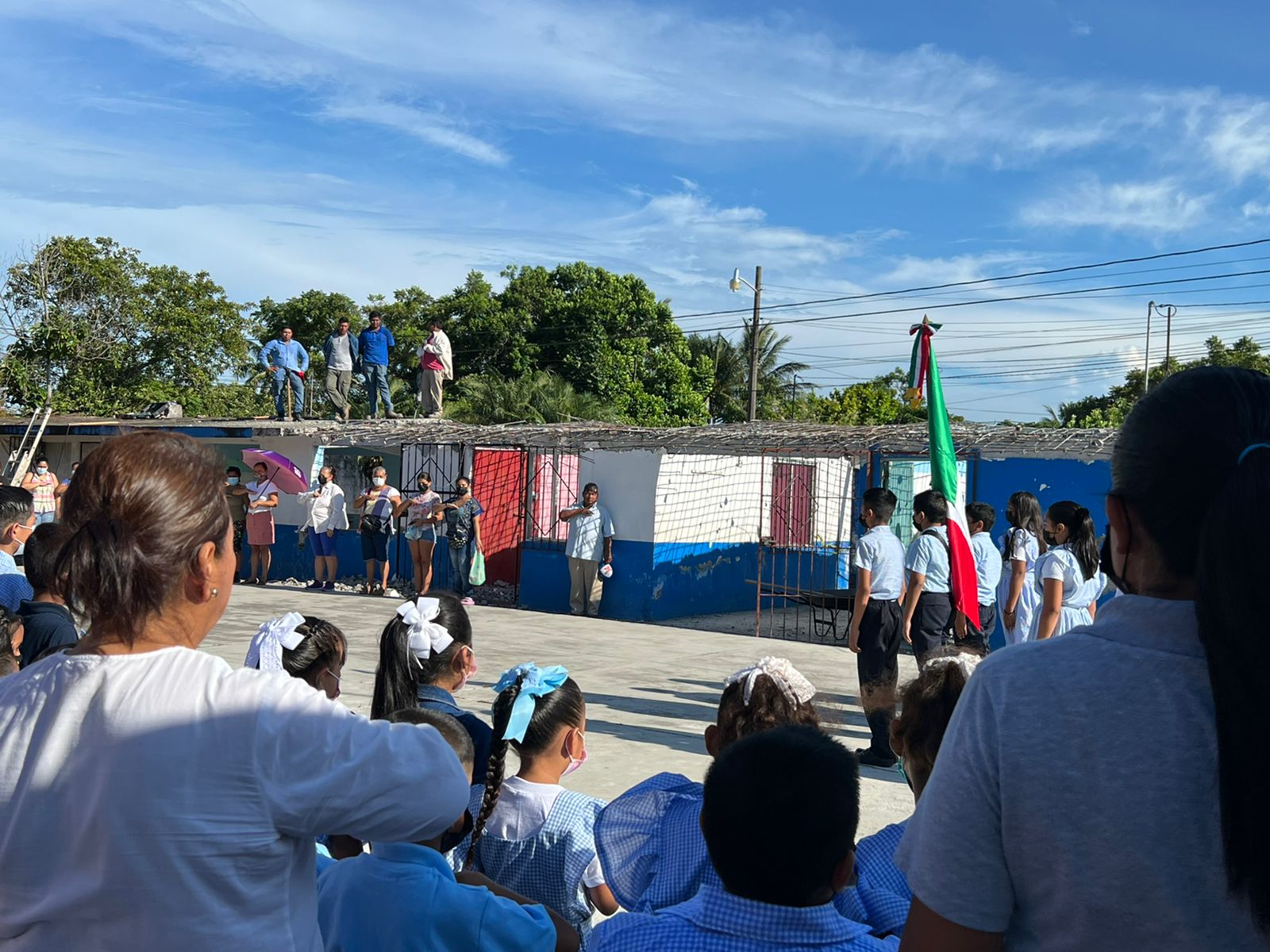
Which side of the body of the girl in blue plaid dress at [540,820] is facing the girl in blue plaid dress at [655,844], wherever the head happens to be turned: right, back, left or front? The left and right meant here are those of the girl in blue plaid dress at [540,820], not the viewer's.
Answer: right

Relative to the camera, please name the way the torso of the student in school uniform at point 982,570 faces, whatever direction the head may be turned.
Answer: to the viewer's left

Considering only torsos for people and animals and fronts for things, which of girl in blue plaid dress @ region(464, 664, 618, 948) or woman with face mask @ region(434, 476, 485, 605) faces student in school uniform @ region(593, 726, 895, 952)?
the woman with face mask

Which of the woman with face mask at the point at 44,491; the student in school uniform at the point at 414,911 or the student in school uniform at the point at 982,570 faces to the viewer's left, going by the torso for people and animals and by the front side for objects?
the student in school uniform at the point at 982,570

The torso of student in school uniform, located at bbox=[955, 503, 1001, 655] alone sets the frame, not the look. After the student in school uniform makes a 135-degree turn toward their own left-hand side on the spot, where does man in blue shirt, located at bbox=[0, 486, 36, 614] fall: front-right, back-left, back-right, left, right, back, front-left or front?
right

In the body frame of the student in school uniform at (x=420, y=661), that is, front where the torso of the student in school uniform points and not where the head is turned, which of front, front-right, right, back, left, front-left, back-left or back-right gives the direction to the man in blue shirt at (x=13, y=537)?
left

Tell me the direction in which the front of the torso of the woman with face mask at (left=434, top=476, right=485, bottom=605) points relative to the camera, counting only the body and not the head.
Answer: toward the camera

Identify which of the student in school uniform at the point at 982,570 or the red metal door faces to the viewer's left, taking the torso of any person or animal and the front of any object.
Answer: the student in school uniform

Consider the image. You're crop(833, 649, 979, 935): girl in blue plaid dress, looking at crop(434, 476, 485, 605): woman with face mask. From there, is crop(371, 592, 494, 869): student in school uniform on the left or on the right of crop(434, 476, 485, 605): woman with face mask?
left

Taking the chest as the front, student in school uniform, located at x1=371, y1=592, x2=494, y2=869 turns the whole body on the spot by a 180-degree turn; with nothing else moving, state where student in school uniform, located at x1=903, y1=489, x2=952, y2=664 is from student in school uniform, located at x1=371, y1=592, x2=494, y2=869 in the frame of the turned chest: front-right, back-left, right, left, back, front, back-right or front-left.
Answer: back

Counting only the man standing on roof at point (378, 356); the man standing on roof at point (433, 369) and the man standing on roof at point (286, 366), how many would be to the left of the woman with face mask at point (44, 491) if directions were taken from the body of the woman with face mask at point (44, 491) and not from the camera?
3

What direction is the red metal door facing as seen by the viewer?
toward the camera

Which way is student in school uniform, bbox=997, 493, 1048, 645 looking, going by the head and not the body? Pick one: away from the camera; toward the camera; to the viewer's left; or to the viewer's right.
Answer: to the viewer's left

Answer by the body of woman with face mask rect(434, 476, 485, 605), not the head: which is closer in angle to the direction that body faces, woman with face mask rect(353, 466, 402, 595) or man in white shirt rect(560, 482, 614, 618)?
the man in white shirt
